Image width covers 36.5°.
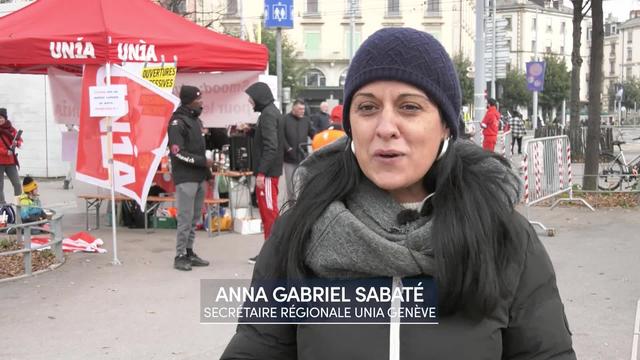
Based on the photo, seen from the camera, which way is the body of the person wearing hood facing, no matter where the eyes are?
to the viewer's left

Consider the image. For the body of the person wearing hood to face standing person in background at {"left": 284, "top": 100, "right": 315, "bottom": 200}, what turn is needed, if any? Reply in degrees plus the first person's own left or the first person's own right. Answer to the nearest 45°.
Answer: approximately 90° to the first person's own right

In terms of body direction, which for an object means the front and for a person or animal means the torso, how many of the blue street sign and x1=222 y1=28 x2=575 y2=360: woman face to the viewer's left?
0

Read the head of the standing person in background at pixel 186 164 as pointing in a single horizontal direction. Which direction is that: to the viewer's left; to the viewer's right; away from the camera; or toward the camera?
to the viewer's right

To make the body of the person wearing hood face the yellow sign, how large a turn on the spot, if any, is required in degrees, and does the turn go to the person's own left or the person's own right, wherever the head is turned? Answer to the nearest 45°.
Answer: approximately 45° to the person's own right

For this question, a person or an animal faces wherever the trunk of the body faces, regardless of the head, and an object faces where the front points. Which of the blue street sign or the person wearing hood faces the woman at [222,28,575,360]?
the blue street sign

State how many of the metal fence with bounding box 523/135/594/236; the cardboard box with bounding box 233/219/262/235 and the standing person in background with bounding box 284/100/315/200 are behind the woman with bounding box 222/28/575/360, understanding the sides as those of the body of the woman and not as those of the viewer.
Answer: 3

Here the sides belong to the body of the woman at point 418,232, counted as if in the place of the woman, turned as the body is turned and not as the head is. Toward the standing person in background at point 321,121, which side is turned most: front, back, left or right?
back

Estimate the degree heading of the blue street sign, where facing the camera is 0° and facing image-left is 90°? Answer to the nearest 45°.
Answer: approximately 0°
